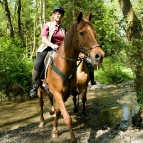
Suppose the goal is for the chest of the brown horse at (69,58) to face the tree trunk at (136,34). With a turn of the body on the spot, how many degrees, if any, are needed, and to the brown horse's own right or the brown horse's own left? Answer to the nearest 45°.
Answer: approximately 90° to the brown horse's own left

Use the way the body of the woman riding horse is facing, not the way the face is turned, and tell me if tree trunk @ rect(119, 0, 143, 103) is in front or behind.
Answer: in front

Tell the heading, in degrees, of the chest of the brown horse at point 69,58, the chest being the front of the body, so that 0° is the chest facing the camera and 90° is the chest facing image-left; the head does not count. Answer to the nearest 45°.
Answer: approximately 315°

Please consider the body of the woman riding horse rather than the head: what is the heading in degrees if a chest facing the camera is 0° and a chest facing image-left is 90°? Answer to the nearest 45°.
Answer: approximately 315°
